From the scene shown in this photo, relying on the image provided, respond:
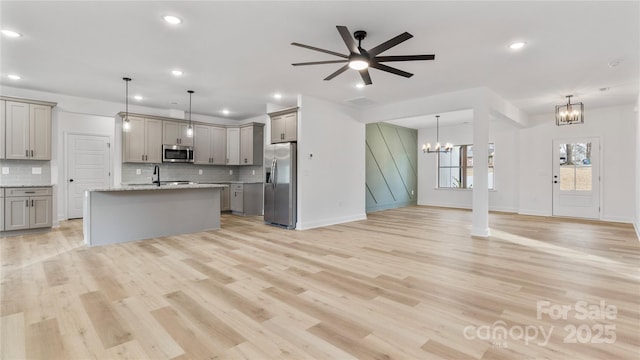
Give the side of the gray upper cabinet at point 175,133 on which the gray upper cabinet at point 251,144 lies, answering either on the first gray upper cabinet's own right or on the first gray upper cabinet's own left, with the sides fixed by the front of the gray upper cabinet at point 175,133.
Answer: on the first gray upper cabinet's own left

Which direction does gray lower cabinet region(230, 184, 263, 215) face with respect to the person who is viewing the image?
facing the viewer and to the left of the viewer

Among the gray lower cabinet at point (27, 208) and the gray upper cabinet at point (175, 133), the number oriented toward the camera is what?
2

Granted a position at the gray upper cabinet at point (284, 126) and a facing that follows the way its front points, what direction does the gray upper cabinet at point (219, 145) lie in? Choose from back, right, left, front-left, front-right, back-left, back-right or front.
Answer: right

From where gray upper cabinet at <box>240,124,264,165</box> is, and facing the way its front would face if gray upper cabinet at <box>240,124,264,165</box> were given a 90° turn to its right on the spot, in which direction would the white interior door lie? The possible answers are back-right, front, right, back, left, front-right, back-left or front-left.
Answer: front-left

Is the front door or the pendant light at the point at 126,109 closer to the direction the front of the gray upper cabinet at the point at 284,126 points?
the pendant light

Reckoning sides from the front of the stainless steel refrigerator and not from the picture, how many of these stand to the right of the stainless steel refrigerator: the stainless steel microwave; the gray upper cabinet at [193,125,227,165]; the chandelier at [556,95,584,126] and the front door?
2

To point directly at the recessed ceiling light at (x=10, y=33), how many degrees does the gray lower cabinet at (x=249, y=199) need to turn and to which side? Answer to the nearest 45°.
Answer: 0° — it already faces it

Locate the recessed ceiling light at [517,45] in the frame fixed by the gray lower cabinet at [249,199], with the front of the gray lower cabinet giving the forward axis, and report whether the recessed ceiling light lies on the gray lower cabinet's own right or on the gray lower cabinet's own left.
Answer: on the gray lower cabinet's own left

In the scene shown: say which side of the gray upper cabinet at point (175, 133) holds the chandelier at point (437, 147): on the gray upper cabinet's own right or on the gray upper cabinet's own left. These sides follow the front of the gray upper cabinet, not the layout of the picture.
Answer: on the gray upper cabinet's own left

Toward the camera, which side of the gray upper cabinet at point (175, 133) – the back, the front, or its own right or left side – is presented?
front

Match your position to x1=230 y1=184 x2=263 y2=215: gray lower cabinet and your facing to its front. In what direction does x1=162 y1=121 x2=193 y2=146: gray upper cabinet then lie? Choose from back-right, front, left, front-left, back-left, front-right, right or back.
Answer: front-right

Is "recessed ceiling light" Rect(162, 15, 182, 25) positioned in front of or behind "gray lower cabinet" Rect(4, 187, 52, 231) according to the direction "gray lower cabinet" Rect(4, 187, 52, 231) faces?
in front

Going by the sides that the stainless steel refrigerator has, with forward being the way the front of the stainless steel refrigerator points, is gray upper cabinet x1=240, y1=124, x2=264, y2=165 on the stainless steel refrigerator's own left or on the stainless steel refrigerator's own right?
on the stainless steel refrigerator's own right

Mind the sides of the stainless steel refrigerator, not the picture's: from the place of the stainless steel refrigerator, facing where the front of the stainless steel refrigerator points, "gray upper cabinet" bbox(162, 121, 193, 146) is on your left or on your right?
on your right
